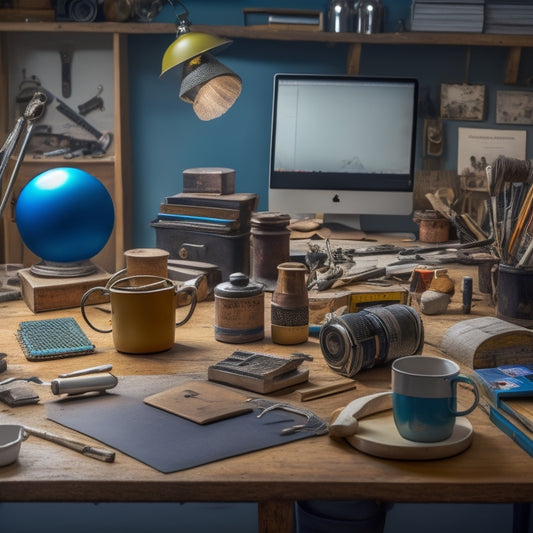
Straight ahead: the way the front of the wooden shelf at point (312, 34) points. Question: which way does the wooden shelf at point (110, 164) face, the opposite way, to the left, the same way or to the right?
the same way

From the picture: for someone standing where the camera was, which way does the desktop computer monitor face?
facing the viewer

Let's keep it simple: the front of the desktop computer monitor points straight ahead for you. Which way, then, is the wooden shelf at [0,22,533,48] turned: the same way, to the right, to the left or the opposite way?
the same way

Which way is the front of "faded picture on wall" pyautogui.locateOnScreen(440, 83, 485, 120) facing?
toward the camera

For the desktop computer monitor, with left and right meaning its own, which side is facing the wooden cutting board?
front

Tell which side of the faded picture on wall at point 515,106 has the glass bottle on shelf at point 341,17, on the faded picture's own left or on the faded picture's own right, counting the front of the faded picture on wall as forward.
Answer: on the faded picture's own right

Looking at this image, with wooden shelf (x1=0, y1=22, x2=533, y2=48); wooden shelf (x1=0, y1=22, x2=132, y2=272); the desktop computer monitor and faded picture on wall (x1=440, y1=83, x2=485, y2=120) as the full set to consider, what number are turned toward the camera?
4

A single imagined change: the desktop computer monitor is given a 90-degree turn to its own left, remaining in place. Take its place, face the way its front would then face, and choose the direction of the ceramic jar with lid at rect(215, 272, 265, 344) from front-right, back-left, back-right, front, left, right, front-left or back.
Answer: right

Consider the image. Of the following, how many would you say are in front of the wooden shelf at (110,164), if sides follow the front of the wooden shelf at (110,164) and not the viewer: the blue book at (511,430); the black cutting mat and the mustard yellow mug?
3

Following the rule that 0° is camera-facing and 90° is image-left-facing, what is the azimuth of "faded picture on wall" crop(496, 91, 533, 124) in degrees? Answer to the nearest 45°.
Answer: approximately 0°

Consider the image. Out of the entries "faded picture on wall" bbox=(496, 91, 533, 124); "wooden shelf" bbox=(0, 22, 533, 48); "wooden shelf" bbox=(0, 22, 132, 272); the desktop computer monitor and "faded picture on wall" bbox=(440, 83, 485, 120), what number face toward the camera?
5

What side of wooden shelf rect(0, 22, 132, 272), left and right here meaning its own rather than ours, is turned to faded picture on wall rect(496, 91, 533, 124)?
left

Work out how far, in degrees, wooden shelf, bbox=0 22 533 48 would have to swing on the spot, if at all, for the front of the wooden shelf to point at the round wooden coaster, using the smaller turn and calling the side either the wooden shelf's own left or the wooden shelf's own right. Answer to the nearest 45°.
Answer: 0° — it already faces it

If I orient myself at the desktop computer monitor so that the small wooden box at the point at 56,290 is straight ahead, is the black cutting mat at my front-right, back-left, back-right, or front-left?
front-left

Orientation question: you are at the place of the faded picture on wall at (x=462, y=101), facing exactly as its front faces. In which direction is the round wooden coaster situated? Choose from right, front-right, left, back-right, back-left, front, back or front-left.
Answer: front

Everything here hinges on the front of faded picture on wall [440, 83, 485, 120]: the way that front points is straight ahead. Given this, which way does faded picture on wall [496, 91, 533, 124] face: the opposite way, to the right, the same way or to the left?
the same way

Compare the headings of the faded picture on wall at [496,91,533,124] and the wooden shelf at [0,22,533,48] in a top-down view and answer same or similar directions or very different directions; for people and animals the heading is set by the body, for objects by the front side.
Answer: same or similar directions
